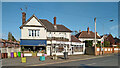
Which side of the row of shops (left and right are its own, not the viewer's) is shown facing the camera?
front
